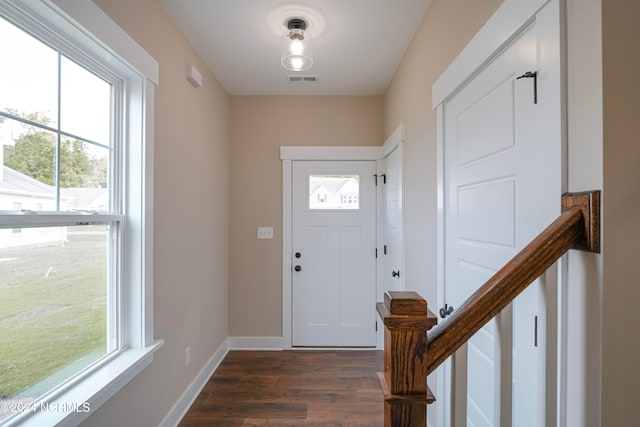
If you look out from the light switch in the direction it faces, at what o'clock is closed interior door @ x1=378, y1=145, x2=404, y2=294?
The closed interior door is roughly at 10 o'clock from the light switch.

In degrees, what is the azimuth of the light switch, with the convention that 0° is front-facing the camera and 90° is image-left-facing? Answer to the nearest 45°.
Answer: approximately 0°

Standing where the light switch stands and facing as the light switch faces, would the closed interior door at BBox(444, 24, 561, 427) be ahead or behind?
ahead

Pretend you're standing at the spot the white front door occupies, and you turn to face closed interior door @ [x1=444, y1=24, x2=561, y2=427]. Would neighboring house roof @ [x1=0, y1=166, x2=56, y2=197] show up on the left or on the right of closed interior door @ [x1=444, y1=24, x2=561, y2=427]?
right

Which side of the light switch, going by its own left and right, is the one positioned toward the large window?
front

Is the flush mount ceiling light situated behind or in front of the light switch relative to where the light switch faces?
in front
